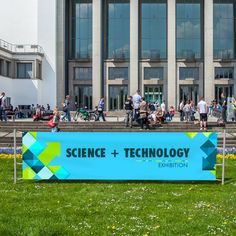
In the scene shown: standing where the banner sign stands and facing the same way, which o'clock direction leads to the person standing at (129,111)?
The person standing is roughly at 6 o'clock from the banner sign.

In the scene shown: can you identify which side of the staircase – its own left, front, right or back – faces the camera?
front

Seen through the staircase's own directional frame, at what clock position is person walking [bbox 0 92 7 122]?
The person walking is roughly at 4 o'clock from the staircase.

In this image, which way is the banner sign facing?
toward the camera

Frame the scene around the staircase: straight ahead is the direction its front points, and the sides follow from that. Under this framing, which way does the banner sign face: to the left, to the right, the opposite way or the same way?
the same way

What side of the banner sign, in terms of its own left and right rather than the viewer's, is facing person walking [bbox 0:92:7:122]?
back

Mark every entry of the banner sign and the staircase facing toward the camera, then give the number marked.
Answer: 2

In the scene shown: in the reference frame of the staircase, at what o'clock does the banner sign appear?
The banner sign is roughly at 12 o'clock from the staircase.

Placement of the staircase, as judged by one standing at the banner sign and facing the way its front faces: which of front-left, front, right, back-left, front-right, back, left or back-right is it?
back
